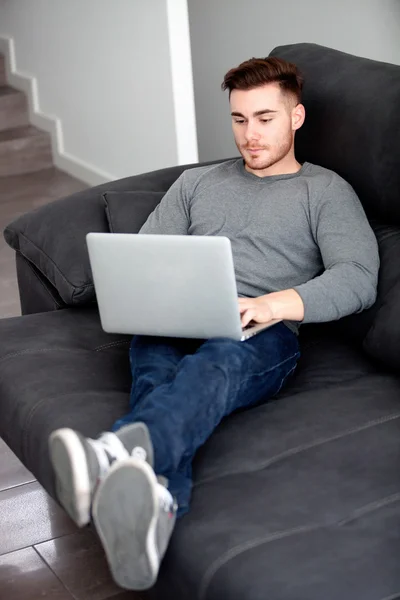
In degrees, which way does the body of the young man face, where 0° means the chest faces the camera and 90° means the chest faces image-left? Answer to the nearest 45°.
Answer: approximately 45°

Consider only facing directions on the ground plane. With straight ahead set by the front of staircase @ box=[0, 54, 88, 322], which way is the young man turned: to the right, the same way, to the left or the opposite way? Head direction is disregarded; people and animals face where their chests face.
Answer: to the right

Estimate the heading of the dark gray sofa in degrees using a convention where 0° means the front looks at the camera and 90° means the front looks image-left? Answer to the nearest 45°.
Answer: approximately 45°

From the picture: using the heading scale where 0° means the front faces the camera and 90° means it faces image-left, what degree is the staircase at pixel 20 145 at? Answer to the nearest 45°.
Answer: approximately 315°

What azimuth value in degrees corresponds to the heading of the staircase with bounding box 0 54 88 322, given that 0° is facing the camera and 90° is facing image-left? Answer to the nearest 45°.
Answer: approximately 315°

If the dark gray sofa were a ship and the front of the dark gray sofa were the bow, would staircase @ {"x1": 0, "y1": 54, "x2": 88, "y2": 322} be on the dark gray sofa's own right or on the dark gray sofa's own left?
on the dark gray sofa's own right

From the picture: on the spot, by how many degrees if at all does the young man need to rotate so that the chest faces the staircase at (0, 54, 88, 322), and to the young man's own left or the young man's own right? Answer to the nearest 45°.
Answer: approximately 135° to the young man's own right

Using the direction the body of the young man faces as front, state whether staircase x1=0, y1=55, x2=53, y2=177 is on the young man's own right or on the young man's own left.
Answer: on the young man's own right

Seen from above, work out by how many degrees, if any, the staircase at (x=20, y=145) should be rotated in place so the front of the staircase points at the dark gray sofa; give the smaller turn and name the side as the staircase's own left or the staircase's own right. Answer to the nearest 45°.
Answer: approximately 45° to the staircase's own right
